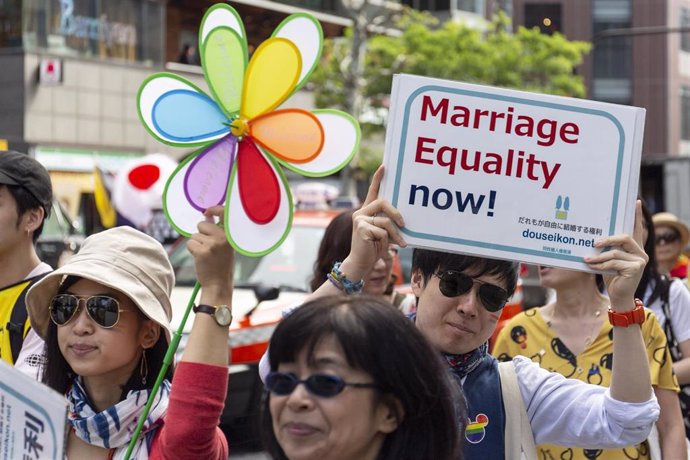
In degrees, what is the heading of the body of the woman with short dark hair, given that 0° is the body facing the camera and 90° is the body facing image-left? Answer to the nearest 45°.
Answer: approximately 45°

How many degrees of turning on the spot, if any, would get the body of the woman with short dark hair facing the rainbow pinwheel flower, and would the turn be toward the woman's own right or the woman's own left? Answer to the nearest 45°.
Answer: approximately 135° to the woman's own right

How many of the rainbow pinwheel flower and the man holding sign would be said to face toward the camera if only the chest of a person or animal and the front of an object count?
2

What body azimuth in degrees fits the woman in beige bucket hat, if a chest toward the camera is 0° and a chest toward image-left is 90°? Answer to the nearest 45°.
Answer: approximately 45°

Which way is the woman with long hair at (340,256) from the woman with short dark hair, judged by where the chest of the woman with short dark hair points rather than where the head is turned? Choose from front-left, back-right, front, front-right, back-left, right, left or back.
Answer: back-right

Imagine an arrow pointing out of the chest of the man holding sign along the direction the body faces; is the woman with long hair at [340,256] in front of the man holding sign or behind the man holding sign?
behind

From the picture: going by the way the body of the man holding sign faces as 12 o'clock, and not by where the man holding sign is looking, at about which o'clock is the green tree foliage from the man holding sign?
The green tree foliage is roughly at 6 o'clock from the man holding sign.

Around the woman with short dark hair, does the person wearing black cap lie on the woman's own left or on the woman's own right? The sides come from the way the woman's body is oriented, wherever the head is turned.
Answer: on the woman's own right
